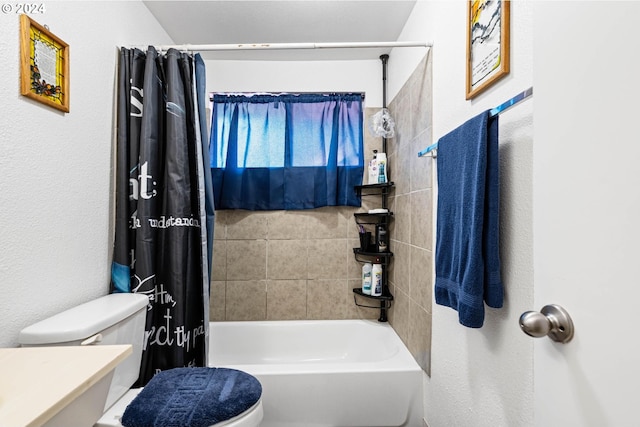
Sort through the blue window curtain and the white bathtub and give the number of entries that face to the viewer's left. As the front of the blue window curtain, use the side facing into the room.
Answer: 0

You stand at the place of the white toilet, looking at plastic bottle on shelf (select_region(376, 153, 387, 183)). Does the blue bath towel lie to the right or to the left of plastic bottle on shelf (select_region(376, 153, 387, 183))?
right

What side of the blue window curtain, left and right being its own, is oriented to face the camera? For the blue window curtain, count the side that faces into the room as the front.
front

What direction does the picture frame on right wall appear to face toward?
to the viewer's left

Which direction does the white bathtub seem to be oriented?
toward the camera

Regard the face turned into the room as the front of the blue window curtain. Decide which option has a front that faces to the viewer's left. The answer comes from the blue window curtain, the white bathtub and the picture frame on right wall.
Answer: the picture frame on right wall

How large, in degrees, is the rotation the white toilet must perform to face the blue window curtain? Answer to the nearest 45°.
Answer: approximately 90° to its left

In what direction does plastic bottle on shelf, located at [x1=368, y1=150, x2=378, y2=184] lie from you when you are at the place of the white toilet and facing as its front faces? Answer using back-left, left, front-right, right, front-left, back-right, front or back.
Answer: front-left

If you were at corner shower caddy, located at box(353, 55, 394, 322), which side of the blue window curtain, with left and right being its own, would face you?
left

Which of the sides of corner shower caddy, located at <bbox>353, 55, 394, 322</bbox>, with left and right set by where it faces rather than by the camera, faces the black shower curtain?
front

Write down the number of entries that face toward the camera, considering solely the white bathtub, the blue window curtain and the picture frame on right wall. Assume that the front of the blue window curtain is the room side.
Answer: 2

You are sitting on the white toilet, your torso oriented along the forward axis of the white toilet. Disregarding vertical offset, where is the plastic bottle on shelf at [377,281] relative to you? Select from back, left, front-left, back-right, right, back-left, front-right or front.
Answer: front-left

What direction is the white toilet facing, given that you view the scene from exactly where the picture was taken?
facing the viewer and to the right of the viewer

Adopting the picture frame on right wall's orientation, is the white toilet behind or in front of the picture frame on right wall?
in front
